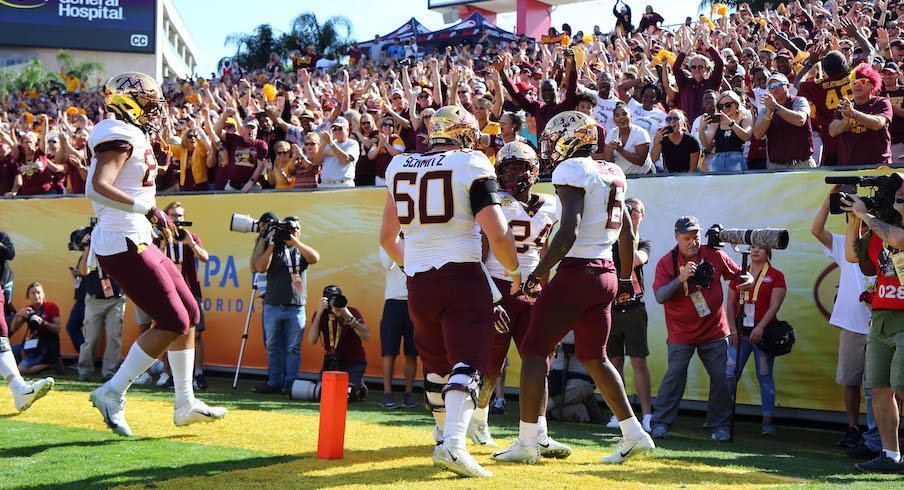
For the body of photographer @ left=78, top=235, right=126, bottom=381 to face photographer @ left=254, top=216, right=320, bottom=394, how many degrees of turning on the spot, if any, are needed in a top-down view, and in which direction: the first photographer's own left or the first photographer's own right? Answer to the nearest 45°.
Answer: approximately 45° to the first photographer's own left

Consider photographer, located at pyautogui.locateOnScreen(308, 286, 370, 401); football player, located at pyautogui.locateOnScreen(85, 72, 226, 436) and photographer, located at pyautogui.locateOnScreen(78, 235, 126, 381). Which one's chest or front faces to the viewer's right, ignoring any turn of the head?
the football player

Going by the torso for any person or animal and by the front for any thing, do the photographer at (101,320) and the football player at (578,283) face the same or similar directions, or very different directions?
very different directions

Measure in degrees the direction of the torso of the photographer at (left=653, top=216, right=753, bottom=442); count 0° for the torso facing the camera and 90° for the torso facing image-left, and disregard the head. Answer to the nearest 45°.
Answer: approximately 0°

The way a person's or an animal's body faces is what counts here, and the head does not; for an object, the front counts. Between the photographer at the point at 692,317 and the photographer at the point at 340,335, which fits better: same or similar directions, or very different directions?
same or similar directions

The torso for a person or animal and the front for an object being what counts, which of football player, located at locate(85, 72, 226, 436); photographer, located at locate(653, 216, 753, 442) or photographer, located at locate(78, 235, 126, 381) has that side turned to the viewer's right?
the football player

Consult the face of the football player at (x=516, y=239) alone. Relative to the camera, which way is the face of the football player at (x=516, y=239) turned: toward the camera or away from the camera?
toward the camera

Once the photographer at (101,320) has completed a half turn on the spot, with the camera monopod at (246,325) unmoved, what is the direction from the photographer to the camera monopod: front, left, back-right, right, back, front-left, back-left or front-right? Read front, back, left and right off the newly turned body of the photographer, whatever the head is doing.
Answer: back-right

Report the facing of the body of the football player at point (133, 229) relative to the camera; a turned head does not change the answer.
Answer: to the viewer's right

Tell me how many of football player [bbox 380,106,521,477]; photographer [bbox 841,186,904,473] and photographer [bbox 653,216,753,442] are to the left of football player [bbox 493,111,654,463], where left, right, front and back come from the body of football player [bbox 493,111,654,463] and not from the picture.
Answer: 1

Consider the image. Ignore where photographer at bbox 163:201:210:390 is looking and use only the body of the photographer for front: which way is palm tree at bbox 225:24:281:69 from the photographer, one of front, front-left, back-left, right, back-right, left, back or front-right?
back

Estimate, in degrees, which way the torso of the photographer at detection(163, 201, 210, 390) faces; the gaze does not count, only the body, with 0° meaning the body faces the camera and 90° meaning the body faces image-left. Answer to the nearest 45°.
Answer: approximately 0°

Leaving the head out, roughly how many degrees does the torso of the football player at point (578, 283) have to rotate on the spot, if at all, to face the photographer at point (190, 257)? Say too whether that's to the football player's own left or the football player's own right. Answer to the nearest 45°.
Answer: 0° — they already face them

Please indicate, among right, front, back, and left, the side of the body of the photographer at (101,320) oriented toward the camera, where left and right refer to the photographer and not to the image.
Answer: front

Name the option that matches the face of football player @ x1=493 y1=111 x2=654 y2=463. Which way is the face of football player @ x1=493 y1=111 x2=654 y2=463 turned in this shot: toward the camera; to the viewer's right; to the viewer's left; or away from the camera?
to the viewer's left

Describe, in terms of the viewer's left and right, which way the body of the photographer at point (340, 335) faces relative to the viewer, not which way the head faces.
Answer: facing the viewer
